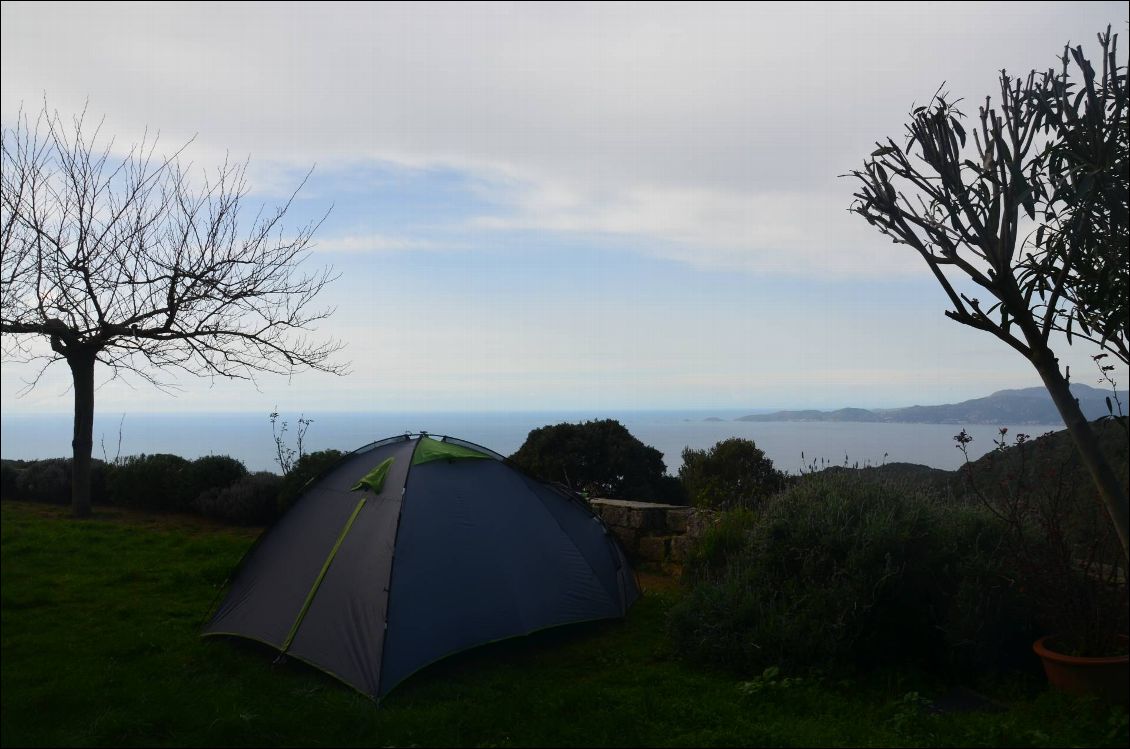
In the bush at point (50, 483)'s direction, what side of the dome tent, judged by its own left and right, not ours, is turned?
right

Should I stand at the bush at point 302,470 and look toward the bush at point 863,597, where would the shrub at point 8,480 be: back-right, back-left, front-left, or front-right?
back-right

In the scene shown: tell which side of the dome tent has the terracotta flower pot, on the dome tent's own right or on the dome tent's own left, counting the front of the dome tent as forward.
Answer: on the dome tent's own left

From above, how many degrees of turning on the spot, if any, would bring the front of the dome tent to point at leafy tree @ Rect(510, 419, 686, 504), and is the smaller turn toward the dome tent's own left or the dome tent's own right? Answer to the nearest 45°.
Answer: approximately 180°

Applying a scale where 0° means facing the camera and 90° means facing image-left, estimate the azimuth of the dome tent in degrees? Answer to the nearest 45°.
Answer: approximately 45°

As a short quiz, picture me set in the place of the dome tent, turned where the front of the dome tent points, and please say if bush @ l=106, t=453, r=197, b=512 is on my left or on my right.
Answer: on my right

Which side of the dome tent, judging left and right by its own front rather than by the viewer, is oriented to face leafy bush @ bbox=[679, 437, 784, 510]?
back

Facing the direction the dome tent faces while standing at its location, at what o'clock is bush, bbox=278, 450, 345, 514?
The bush is roughly at 4 o'clock from the dome tent.

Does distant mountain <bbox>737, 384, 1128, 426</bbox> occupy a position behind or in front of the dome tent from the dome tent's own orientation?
behind

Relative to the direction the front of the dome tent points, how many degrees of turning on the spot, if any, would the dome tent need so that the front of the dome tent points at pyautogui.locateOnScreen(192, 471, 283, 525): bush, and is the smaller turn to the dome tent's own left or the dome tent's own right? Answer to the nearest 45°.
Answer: approximately 135° to the dome tent's own right

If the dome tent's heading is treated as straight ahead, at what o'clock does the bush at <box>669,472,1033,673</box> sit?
The bush is roughly at 8 o'clock from the dome tent.

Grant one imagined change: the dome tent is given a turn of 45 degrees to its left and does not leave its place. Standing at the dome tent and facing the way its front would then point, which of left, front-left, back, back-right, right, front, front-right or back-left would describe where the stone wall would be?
back-left

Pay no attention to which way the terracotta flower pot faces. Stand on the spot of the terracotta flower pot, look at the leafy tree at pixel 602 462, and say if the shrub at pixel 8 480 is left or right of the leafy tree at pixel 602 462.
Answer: left

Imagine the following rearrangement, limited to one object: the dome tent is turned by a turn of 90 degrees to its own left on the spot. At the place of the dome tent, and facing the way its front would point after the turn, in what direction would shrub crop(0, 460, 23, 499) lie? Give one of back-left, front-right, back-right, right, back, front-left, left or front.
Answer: back
